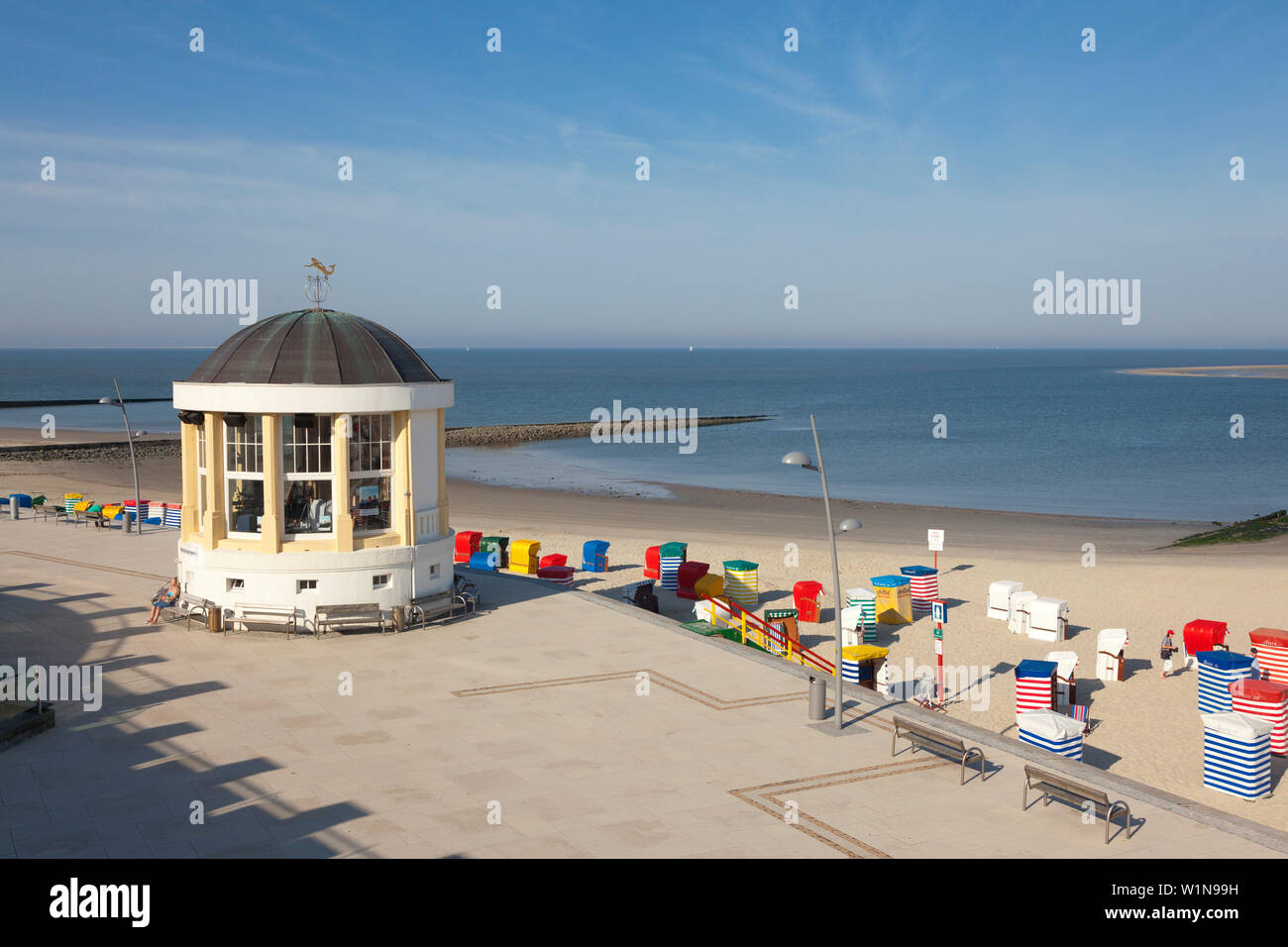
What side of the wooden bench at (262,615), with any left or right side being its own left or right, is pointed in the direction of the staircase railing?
left

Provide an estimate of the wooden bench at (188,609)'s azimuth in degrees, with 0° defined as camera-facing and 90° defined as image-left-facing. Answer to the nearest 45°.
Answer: approximately 45°

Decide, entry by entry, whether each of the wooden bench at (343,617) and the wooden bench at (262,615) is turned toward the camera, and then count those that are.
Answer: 2

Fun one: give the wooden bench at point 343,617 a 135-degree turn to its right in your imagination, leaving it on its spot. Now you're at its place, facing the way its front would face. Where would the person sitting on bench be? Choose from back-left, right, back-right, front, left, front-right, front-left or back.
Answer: front

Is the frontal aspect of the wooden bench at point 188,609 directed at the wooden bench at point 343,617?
no

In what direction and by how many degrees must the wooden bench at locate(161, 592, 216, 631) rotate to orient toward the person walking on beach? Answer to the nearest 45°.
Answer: approximately 135° to its left

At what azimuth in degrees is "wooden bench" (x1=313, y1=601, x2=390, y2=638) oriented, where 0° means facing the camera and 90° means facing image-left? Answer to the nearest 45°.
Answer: approximately 0°

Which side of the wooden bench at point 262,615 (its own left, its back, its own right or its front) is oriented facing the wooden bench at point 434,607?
left

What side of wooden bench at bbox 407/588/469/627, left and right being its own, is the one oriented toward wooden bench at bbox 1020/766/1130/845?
front

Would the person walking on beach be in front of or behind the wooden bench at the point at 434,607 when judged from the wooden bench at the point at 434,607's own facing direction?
in front

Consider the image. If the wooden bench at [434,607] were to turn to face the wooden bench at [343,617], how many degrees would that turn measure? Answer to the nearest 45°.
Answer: approximately 90° to its right

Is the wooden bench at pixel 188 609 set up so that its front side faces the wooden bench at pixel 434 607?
no

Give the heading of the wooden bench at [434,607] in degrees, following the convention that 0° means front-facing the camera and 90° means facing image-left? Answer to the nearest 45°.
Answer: approximately 315°

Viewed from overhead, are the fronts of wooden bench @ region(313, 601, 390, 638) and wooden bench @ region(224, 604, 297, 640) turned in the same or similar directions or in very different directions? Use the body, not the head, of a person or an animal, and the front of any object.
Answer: same or similar directions
